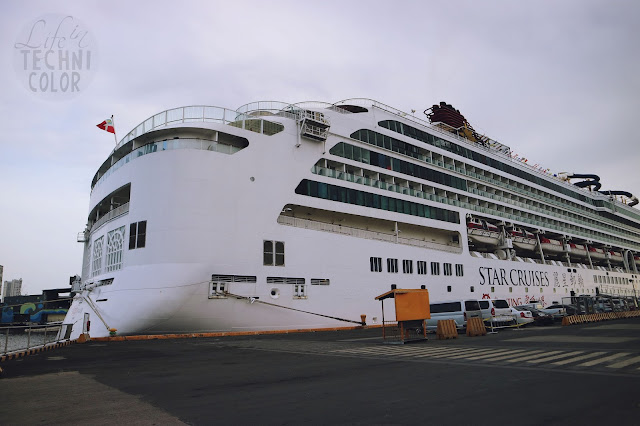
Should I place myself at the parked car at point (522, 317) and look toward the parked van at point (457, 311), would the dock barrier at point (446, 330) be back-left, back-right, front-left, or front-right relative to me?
front-left

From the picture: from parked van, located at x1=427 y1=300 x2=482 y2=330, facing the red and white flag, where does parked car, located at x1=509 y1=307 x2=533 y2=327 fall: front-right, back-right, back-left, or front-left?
back-right

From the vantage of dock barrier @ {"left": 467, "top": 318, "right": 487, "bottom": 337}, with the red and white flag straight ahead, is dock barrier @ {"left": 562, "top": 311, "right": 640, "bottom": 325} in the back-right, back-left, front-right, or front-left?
back-right

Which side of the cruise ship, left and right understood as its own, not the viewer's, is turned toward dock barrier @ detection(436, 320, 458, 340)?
right
